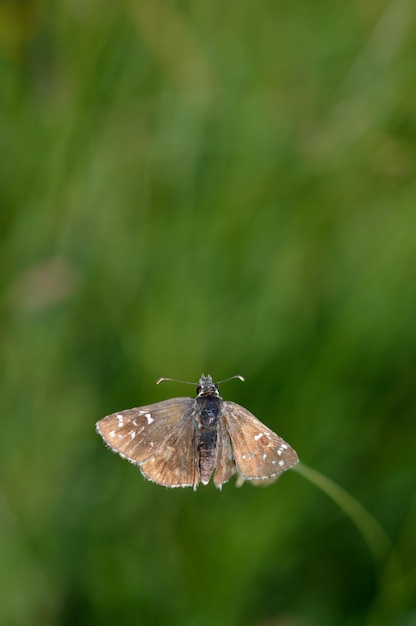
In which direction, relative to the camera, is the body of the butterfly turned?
away from the camera
